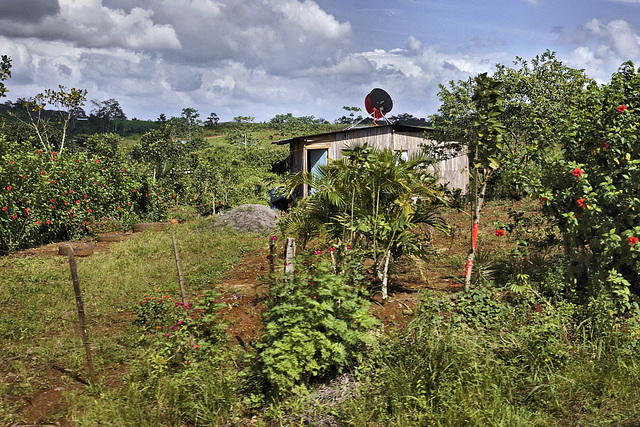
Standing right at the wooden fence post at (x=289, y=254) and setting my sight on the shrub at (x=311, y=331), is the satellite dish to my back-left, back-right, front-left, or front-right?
back-left

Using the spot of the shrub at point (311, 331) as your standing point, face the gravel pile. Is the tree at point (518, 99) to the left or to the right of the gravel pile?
right

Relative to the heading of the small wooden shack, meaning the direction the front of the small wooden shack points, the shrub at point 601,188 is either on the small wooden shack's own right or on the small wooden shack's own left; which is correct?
on the small wooden shack's own left

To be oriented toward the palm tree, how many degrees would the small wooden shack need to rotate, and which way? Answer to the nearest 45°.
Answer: approximately 45° to its left

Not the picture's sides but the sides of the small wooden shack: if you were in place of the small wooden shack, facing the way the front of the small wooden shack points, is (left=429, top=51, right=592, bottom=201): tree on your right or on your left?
on your left

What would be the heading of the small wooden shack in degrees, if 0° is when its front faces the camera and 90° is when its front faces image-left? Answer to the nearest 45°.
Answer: approximately 45°

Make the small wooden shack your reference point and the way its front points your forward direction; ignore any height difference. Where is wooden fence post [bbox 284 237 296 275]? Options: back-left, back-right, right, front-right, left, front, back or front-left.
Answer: front-left
